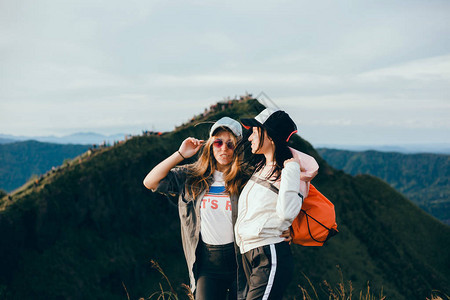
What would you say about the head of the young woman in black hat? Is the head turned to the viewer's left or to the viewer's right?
to the viewer's left

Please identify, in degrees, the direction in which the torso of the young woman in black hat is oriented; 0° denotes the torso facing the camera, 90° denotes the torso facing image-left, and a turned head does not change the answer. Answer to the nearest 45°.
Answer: approximately 45°

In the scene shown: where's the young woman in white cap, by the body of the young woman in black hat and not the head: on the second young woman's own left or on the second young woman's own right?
on the second young woman's own right
